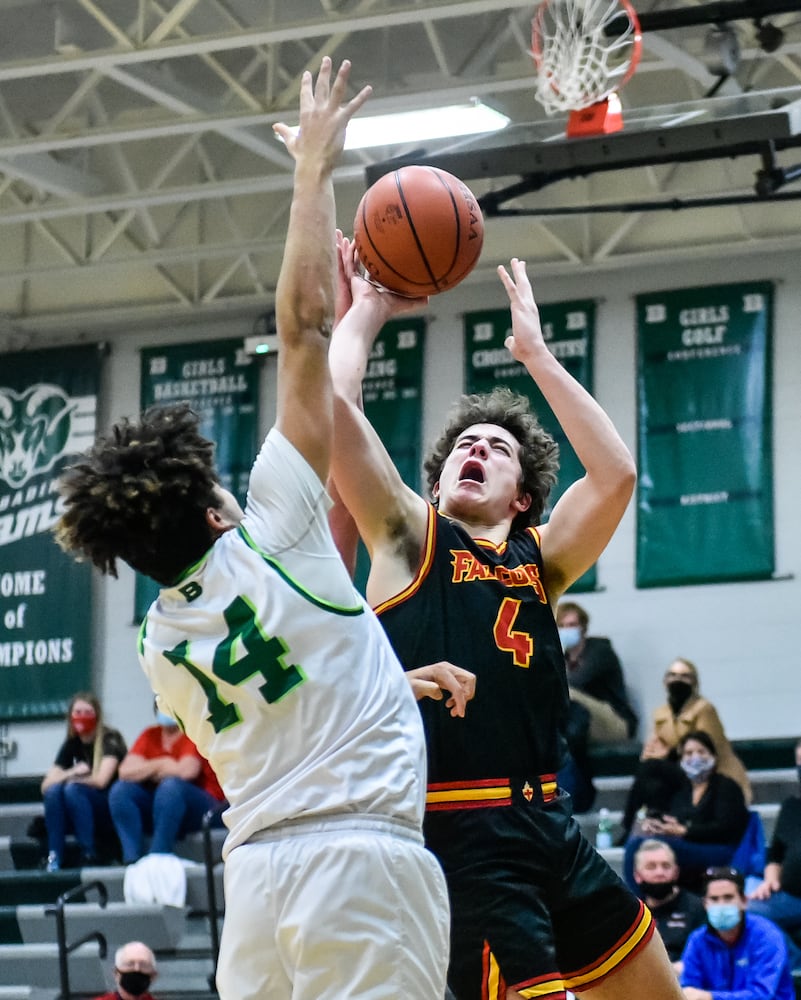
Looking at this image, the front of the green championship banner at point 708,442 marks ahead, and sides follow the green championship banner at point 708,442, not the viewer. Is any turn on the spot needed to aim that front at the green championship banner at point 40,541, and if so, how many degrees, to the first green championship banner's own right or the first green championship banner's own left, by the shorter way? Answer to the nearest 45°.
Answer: approximately 90° to the first green championship banner's own right

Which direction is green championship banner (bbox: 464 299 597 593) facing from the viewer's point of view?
toward the camera

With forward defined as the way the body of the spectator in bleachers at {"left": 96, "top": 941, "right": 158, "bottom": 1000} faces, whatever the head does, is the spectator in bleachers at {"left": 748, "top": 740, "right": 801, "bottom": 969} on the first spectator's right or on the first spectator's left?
on the first spectator's left

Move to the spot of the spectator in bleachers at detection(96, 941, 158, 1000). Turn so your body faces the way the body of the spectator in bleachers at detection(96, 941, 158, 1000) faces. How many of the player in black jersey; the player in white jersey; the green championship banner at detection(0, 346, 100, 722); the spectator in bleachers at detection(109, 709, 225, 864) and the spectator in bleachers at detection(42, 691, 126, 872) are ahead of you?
2

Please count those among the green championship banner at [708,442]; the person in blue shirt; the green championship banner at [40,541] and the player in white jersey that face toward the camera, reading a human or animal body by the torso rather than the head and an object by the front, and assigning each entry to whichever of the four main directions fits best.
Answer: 3

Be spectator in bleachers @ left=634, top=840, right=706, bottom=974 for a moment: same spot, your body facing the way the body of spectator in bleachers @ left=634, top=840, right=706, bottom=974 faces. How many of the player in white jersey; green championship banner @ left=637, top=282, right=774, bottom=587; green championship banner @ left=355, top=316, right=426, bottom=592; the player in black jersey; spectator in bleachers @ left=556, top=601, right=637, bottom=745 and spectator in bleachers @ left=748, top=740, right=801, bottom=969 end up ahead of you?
2

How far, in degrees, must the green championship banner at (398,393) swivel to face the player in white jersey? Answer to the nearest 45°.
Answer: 0° — it already faces them

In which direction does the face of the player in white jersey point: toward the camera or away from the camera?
away from the camera

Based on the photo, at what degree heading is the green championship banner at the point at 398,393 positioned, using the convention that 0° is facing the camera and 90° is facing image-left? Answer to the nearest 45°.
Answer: approximately 0°

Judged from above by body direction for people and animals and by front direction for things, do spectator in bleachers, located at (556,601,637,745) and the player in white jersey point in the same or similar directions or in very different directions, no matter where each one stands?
very different directions

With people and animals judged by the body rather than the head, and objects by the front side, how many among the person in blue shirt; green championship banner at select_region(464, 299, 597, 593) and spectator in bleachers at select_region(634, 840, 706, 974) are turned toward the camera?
3

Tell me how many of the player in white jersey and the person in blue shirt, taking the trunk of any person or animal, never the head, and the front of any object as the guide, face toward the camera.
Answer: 1

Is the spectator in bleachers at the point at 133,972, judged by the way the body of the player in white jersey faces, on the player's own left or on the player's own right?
on the player's own left

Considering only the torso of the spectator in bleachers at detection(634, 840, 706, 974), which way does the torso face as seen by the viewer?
toward the camera

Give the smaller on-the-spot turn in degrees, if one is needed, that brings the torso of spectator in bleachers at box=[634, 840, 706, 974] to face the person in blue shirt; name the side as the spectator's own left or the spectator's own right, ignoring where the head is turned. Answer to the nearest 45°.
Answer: approximately 45° to the spectator's own left
